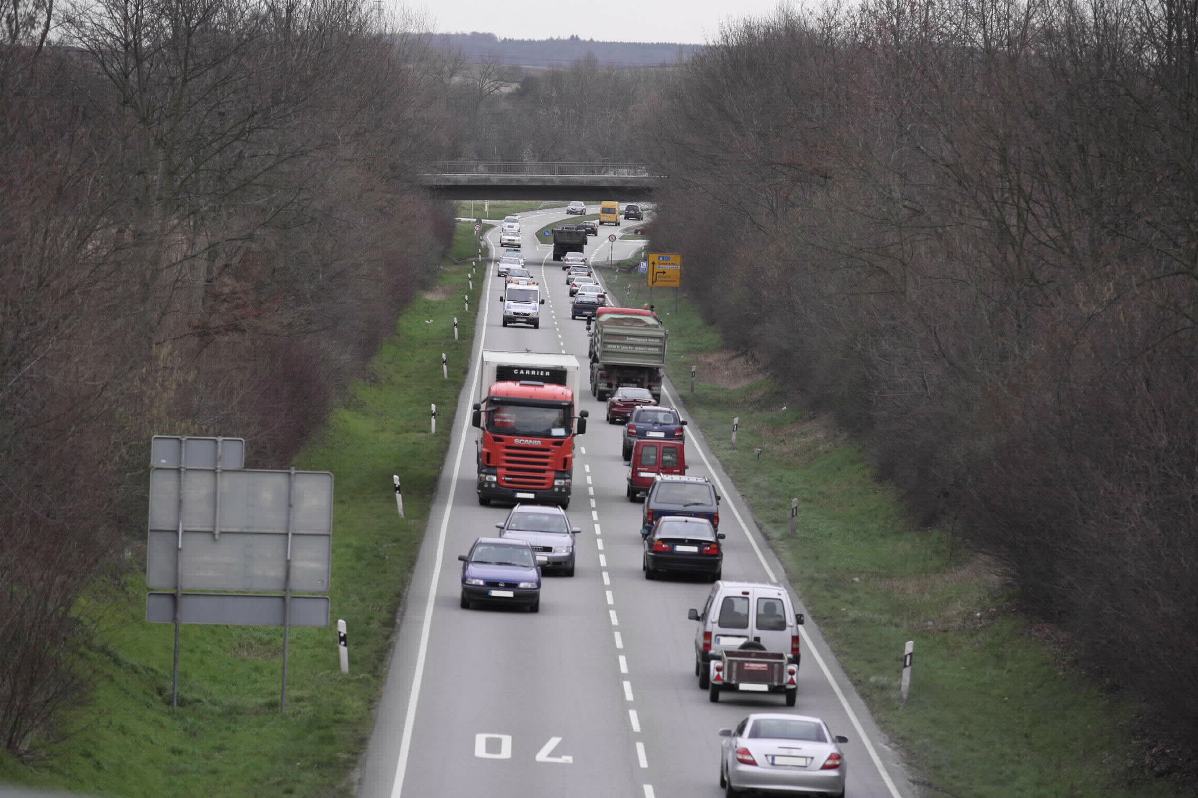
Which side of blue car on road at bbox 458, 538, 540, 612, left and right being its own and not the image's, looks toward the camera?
front

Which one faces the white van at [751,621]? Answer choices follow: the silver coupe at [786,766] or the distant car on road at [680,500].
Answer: the silver coupe

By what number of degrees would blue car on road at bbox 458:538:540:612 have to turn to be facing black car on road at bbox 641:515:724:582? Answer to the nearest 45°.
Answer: approximately 135° to its left

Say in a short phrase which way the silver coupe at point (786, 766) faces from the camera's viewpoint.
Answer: facing away from the viewer

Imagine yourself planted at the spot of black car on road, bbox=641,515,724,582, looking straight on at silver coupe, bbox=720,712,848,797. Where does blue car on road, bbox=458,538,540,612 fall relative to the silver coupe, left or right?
right

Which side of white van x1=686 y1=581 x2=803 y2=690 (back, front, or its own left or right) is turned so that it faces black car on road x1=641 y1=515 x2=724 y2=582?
front

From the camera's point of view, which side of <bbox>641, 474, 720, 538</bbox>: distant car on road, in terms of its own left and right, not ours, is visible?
back

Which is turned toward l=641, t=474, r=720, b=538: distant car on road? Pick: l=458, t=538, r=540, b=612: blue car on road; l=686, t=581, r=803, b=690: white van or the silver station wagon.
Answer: the white van

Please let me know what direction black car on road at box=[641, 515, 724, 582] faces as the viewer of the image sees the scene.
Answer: facing away from the viewer

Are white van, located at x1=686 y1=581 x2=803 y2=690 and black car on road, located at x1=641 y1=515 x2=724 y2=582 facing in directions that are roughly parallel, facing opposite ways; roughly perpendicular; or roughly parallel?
roughly parallel

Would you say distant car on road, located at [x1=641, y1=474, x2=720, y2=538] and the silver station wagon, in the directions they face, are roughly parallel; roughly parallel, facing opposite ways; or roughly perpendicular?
roughly parallel, facing opposite ways

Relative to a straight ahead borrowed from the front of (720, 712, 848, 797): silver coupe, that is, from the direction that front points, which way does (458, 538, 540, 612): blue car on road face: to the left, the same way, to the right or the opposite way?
the opposite way

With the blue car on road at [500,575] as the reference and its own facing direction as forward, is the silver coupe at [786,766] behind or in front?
in front

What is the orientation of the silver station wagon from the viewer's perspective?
toward the camera

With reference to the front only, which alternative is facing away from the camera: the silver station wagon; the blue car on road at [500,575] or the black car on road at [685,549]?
the black car on road at [685,549]

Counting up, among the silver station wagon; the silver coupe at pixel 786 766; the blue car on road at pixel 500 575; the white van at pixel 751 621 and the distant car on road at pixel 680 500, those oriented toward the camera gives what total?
2

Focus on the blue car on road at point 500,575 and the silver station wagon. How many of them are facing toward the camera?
2

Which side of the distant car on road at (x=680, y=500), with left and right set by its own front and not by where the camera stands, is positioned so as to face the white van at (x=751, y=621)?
back

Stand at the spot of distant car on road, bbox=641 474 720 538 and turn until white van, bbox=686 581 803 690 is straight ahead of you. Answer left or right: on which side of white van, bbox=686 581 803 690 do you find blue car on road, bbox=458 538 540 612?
right

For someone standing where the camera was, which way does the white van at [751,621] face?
facing away from the viewer

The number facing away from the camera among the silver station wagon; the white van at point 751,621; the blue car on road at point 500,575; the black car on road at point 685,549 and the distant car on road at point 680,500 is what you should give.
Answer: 3

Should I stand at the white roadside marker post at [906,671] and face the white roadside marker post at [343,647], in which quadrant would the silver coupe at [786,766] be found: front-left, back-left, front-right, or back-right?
front-left
